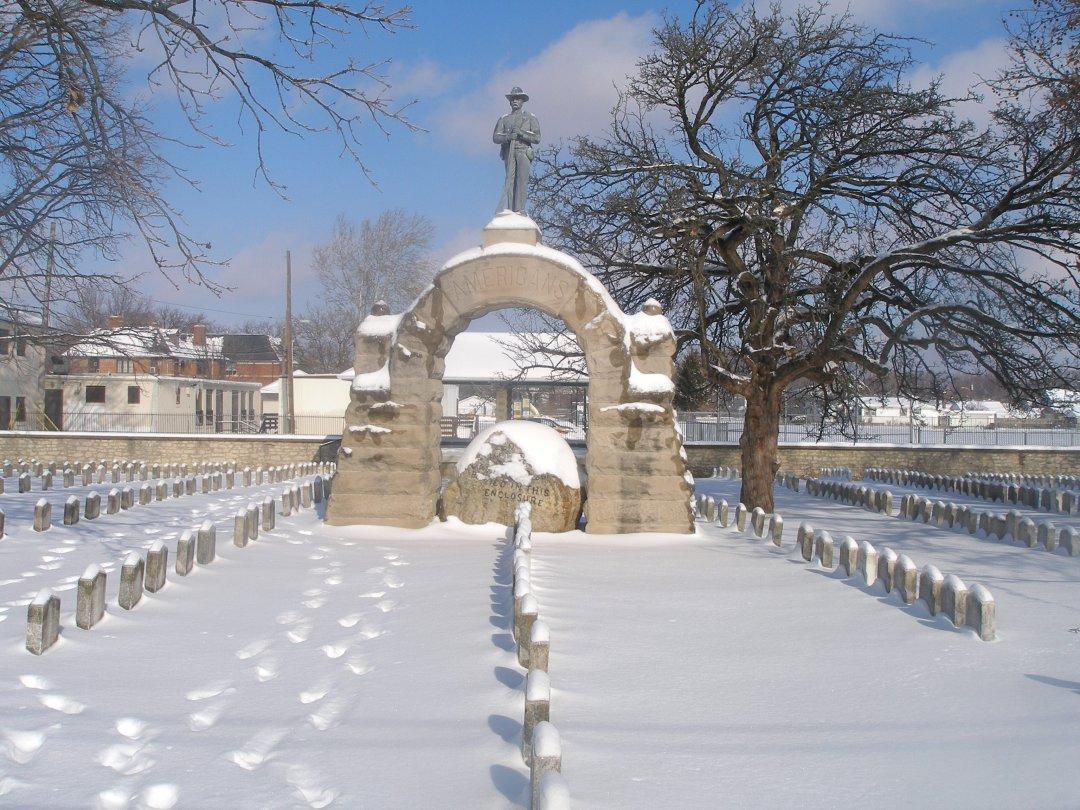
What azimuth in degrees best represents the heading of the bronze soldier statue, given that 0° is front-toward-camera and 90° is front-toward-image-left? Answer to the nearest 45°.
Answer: approximately 0°

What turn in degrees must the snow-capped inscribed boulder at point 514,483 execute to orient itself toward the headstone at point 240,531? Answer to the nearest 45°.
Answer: approximately 45° to its right

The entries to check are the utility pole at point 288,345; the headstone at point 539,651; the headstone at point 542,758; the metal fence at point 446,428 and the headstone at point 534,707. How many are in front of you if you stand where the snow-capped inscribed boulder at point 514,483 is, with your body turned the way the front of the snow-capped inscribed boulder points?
3

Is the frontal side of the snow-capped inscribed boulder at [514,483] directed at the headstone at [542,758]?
yes

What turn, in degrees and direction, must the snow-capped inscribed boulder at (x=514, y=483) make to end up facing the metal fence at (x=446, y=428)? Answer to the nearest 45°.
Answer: approximately 180°
